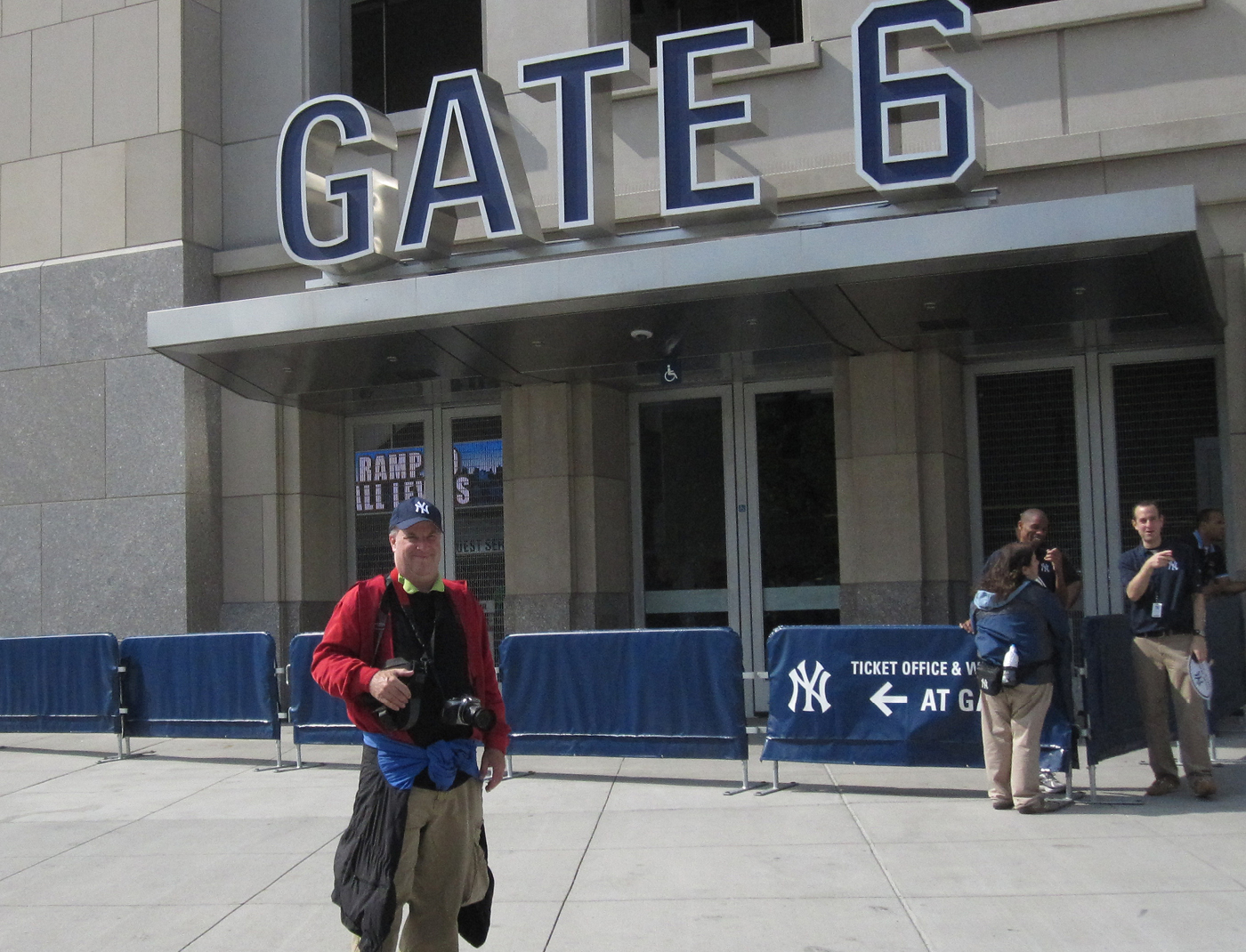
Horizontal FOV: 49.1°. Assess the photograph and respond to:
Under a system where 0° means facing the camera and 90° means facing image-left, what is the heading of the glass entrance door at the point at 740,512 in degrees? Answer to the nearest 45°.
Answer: approximately 0°

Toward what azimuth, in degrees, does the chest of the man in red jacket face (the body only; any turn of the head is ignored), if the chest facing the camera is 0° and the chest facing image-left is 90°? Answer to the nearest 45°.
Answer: approximately 0°

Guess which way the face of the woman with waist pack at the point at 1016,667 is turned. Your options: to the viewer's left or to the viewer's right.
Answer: to the viewer's right

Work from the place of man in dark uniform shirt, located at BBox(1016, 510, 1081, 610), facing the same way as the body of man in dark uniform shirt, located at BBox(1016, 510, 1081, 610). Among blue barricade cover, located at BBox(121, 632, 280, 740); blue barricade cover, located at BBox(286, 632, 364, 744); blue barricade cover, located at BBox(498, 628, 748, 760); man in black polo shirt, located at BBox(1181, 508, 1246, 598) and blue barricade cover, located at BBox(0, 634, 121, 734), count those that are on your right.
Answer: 4

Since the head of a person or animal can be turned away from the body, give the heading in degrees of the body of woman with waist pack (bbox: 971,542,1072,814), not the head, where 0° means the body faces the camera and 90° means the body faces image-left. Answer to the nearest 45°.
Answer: approximately 225°

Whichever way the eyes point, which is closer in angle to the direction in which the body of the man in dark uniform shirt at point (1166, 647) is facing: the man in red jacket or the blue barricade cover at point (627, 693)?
the man in red jacket

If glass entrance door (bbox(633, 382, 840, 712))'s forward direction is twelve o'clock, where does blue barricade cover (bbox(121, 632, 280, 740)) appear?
The blue barricade cover is roughly at 2 o'clock from the glass entrance door.

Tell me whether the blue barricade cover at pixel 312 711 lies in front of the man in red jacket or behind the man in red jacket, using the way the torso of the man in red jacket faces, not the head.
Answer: behind

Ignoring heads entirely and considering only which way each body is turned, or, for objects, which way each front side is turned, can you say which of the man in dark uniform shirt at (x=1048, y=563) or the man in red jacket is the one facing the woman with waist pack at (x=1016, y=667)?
the man in dark uniform shirt
